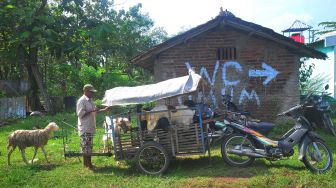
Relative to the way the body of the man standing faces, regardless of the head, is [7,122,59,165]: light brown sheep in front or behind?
behind

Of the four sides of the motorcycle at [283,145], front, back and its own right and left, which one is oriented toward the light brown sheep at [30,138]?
back

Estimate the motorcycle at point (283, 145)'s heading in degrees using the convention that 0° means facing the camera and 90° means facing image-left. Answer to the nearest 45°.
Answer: approximately 270°

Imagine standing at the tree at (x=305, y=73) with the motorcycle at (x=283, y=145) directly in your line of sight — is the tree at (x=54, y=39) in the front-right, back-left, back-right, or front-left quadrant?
front-right

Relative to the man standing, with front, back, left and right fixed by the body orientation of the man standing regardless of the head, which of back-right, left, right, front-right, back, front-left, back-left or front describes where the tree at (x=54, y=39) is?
left

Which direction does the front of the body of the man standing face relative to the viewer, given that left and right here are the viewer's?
facing to the right of the viewer

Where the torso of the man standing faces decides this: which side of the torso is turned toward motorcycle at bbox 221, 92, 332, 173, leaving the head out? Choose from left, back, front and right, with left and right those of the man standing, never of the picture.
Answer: front

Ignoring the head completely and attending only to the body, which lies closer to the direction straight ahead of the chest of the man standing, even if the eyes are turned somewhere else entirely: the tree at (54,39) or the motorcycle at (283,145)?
the motorcycle

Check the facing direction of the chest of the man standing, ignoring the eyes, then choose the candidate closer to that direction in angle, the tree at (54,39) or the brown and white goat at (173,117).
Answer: the brown and white goat

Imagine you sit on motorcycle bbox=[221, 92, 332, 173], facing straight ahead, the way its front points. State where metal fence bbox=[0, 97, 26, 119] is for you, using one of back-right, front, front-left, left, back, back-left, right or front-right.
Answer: back-left
